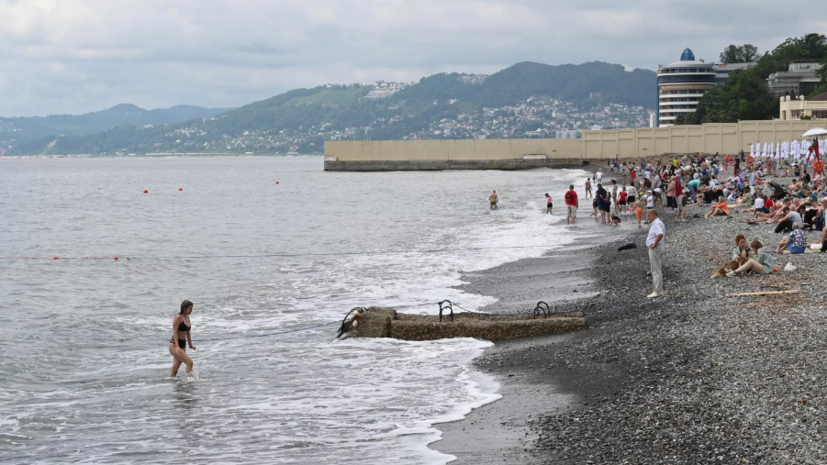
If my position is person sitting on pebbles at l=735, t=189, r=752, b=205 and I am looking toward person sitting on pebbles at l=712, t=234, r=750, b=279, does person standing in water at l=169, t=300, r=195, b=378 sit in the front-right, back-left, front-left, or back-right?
front-right

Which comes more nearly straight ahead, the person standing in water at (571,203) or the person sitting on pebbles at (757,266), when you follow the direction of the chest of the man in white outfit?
the person standing in water

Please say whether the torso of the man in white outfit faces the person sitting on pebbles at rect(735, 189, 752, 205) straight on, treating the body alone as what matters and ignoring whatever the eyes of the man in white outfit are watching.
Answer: no

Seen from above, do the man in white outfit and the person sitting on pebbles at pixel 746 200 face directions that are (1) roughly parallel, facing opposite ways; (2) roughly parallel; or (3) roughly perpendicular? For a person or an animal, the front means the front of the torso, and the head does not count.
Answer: roughly parallel

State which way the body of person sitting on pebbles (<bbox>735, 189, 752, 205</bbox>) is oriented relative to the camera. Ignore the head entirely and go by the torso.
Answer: to the viewer's left

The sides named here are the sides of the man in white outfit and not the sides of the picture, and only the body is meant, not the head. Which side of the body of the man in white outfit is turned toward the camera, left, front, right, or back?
left

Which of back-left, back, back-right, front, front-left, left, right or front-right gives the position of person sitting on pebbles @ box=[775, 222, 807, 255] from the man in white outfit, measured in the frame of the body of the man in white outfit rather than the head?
back-right

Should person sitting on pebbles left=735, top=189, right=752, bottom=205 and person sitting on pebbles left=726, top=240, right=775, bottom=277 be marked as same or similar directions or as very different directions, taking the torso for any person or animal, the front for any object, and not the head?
same or similar directions

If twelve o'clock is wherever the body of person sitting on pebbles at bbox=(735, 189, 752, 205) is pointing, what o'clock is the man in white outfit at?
The man in white outfit is roughly at 9 o'clock from the person sitting on pebbles.

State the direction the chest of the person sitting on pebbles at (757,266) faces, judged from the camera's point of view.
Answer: to the viewer's left
